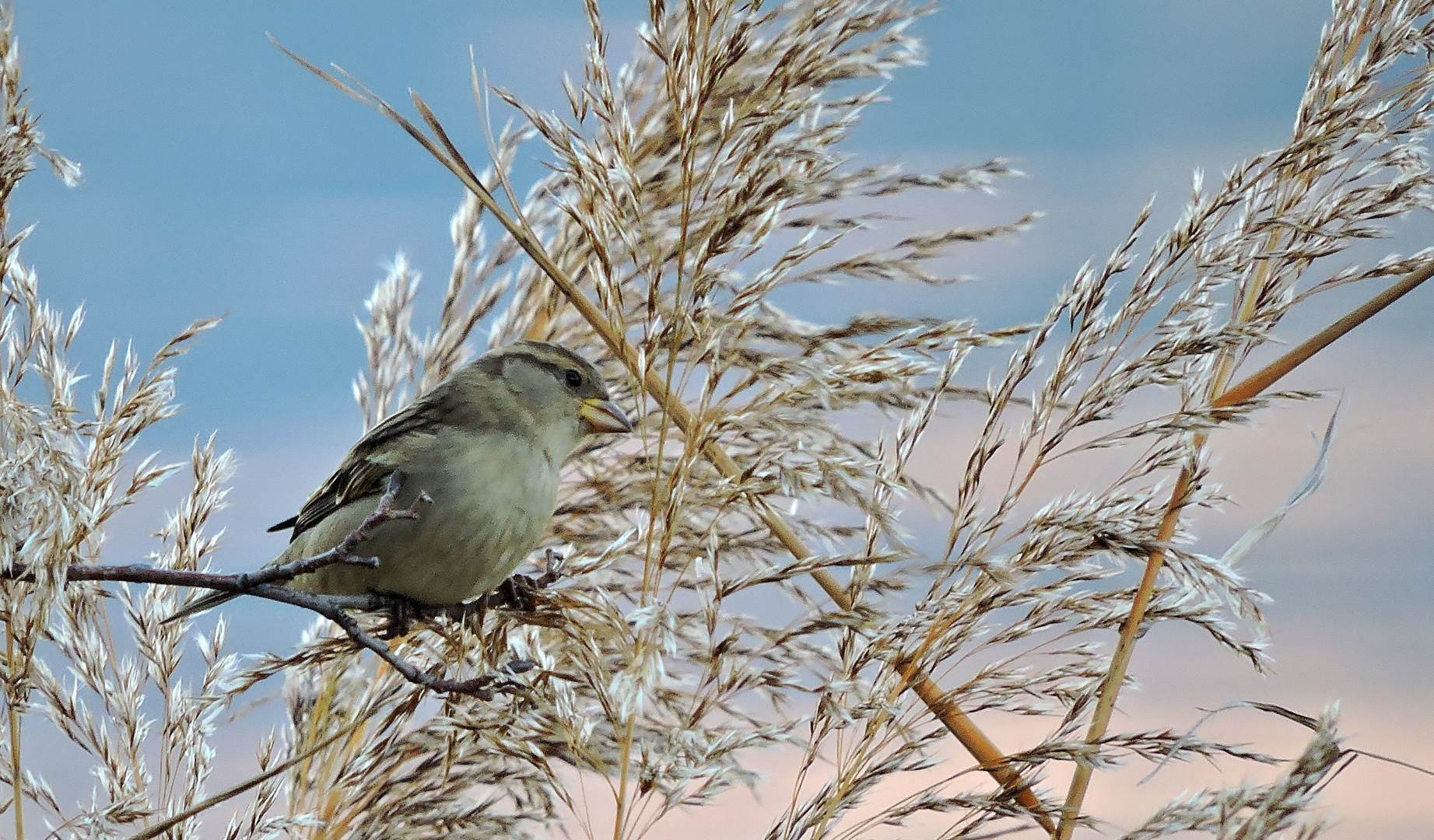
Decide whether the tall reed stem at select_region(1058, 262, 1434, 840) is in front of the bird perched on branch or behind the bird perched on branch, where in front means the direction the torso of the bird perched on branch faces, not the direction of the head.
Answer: in front

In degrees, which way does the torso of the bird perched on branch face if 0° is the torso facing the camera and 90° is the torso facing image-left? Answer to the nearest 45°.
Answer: approximately 270°
